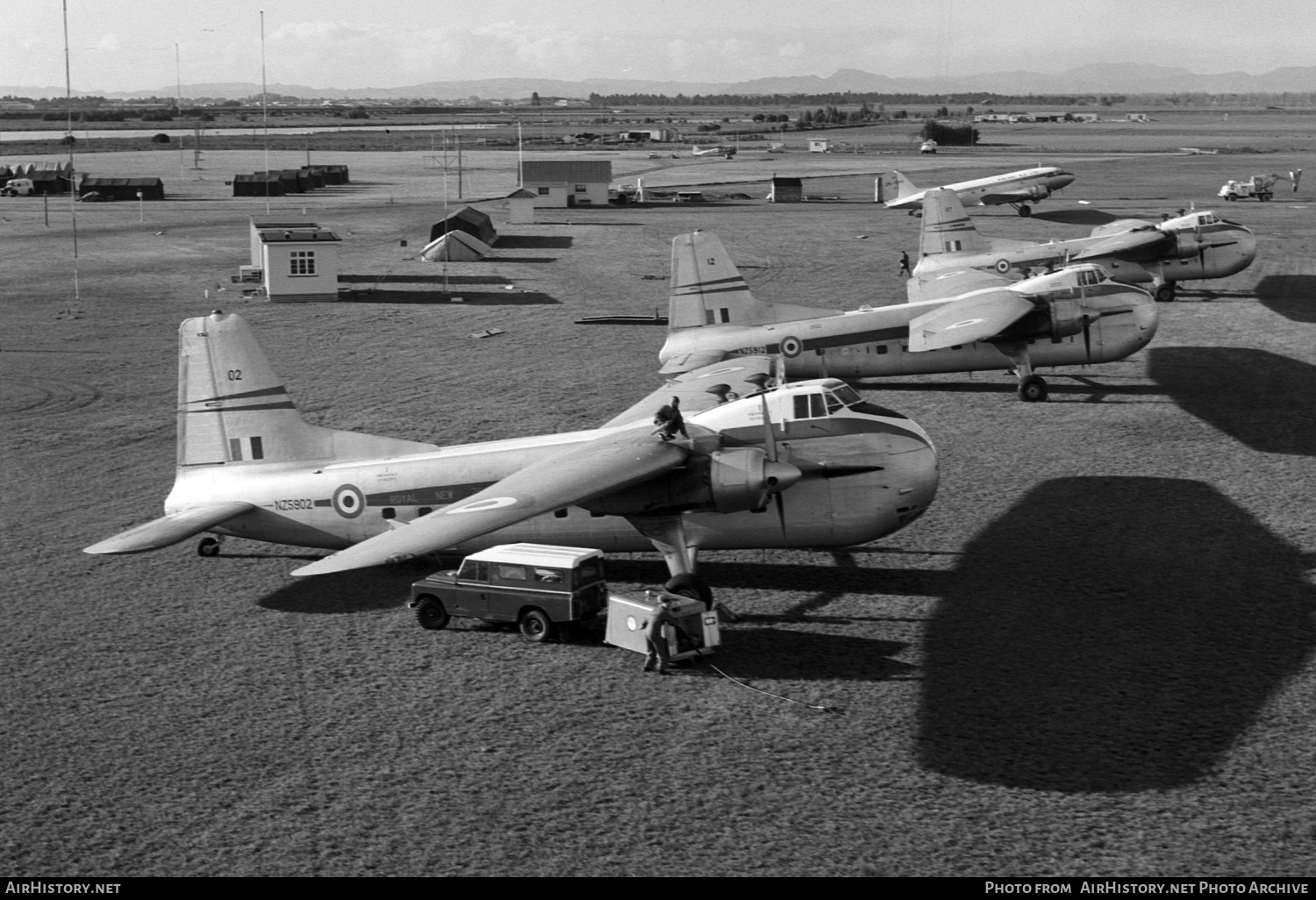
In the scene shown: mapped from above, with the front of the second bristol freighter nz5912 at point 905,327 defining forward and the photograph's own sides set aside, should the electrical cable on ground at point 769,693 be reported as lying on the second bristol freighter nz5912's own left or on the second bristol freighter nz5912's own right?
on the second bristol freighter nz5912's own right

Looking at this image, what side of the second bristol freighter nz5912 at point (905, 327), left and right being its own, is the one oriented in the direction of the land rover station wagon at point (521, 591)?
right

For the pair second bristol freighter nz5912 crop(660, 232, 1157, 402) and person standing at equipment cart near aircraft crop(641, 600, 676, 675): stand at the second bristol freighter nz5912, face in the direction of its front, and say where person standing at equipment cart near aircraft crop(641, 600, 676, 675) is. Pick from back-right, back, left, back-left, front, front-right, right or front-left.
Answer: right

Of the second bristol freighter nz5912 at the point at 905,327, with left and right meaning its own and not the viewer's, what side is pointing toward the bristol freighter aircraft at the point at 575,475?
right

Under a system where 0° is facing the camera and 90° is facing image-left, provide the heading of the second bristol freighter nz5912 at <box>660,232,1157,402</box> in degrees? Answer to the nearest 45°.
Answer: approximately 270°
